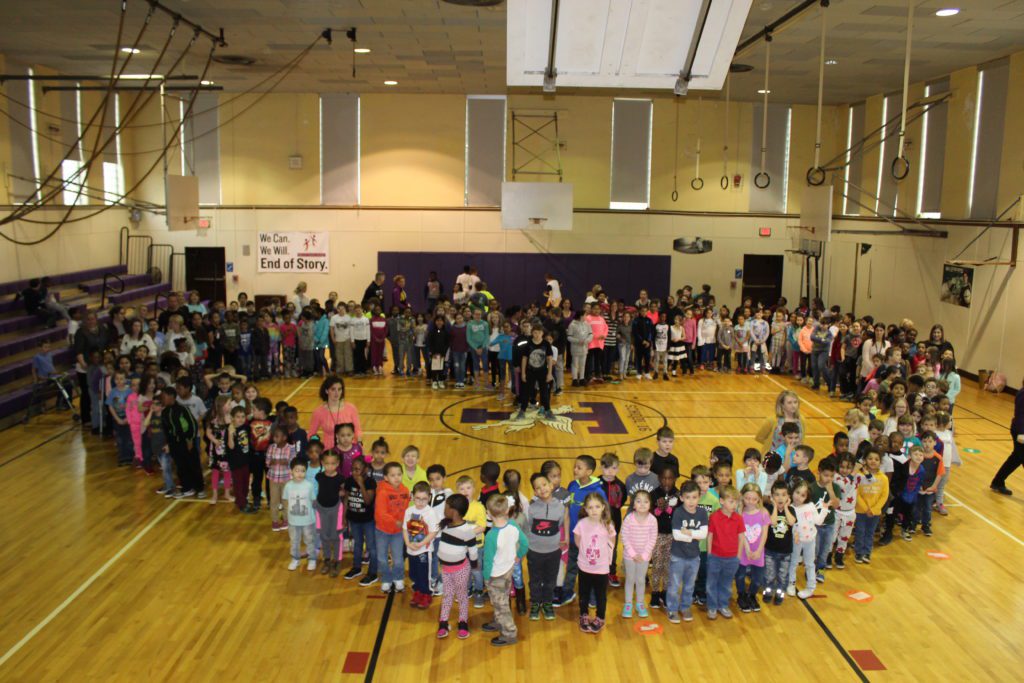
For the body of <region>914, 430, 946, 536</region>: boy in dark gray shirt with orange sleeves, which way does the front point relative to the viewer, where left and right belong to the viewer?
facing the viewer and to the left of the viewer

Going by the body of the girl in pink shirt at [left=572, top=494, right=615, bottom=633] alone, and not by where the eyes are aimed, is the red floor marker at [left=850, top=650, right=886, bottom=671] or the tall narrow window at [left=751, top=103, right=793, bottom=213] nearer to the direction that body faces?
the red floor marker

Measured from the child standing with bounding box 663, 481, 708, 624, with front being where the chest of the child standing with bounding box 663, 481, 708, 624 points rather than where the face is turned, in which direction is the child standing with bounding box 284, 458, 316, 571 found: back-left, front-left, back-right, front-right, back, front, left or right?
right

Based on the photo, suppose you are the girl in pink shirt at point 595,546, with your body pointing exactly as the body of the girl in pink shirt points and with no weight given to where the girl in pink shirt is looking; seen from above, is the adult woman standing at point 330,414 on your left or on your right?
on your right

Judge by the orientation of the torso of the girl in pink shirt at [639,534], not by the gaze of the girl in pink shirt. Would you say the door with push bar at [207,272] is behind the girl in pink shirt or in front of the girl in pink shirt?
behind

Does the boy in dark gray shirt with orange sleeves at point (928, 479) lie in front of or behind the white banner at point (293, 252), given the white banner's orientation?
in front

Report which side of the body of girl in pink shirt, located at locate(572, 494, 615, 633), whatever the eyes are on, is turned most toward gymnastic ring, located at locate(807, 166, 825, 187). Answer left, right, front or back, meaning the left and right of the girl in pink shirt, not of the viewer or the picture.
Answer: back

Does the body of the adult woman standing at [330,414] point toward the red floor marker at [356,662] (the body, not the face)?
yes

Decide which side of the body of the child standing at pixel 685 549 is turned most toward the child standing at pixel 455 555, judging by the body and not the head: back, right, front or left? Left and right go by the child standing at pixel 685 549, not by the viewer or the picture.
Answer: right

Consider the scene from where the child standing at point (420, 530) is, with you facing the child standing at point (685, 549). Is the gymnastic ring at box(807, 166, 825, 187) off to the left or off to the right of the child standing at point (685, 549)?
left
